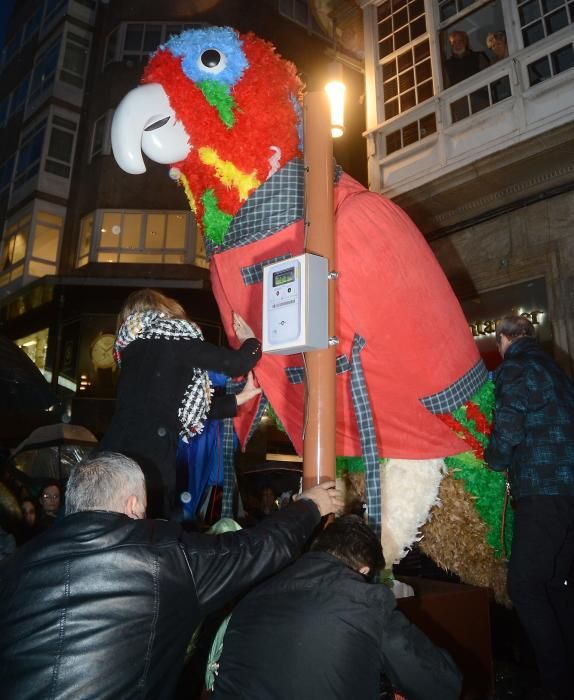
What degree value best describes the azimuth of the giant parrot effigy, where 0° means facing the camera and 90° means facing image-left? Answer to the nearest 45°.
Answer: approximately 90°

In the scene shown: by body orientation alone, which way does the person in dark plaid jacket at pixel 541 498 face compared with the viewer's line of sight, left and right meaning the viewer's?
facing away from the viewer and to the left of the viewer

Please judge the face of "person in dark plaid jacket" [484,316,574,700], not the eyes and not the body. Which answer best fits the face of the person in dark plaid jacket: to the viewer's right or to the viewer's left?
to the viewer's left

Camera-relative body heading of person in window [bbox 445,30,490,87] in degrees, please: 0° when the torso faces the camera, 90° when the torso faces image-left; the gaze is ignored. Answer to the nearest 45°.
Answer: approximately 45°

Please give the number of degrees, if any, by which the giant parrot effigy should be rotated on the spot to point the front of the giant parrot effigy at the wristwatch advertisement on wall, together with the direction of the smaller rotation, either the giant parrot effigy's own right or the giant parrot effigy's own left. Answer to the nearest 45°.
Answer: approximately 45° to the giant parrot effigy's own right
